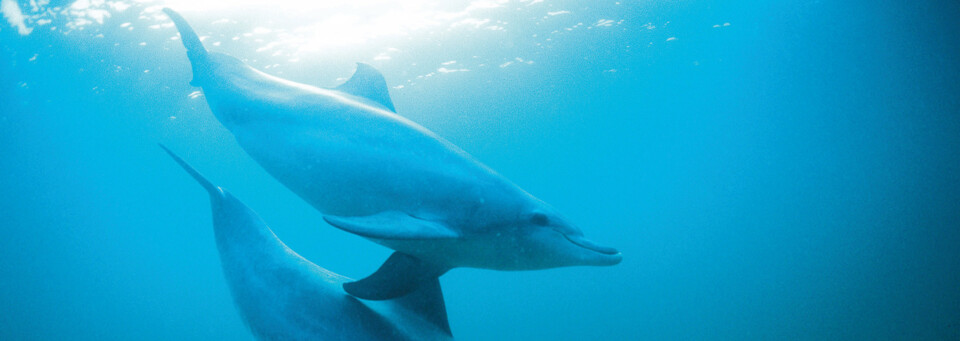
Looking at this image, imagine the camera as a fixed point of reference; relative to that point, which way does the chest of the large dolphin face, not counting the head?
to the viewer's right
